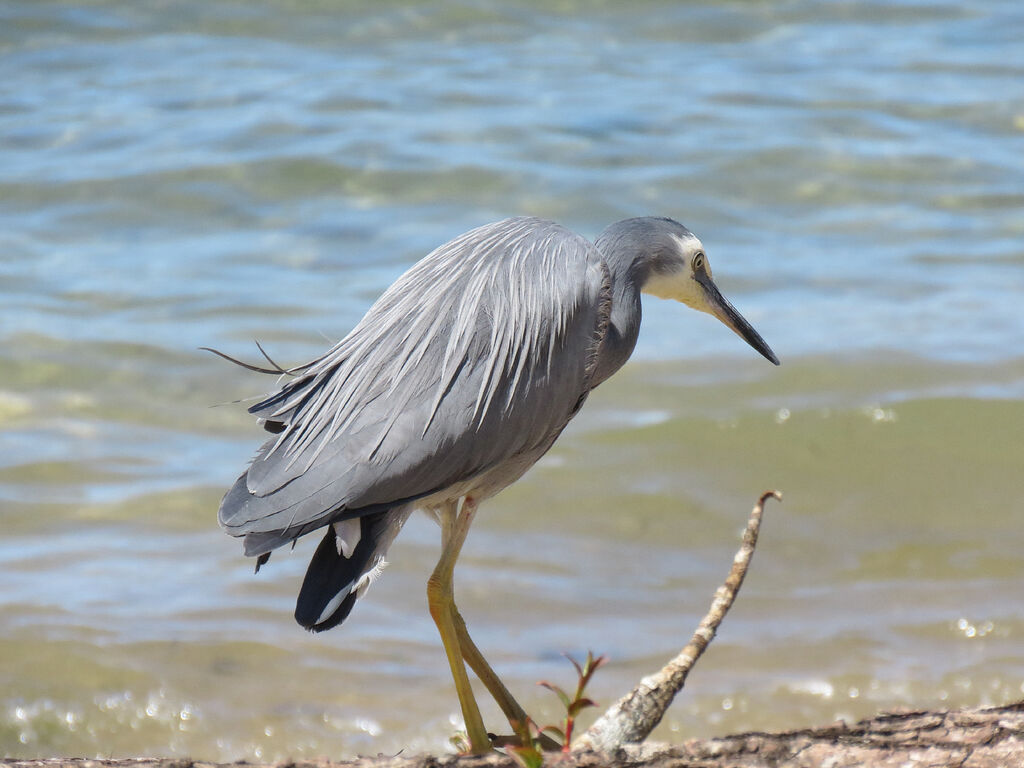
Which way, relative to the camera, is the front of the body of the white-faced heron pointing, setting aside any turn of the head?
to the viewer's right

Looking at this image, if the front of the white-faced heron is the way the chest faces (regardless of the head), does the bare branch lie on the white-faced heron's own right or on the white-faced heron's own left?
on the white-faced heron's own right
